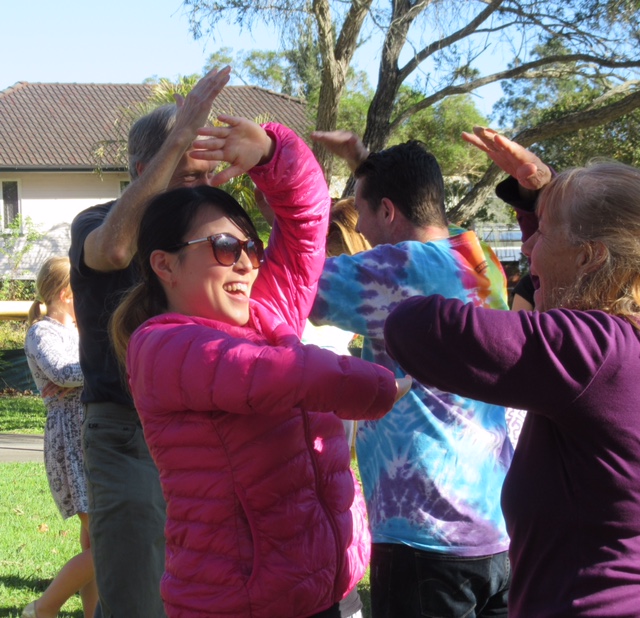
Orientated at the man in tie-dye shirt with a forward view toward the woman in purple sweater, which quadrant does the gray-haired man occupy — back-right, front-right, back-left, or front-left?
back-right

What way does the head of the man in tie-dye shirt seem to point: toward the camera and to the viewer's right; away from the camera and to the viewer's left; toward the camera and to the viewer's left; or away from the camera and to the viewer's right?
away from the camera and to the viewer's left

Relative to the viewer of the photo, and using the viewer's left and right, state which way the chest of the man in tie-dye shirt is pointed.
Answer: facing away from the viewer and to the left of the viewer

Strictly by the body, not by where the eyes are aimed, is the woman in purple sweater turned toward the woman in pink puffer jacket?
yes

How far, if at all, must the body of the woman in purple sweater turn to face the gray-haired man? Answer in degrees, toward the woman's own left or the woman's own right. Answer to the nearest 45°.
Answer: approximately 45° to the woman's own right

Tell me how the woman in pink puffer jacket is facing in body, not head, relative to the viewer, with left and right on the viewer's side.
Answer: facing the viewer and to the right of the viewer

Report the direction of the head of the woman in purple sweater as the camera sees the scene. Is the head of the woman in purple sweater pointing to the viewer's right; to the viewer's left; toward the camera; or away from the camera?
to the viewer's left

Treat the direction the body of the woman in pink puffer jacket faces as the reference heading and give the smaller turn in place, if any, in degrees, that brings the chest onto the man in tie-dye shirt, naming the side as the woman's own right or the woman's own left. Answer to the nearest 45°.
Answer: approximately 90° to the woman's own left

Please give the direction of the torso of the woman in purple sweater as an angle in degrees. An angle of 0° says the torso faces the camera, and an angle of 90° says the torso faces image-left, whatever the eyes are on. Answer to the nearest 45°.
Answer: approximately 90°

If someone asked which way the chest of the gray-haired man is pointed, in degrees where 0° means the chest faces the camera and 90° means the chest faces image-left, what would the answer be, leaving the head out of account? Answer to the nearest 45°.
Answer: approximately 270°

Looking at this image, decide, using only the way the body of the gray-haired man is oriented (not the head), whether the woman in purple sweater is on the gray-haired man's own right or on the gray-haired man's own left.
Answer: on the gray-haired man's own right

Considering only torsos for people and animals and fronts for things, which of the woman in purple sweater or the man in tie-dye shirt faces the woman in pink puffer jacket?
the woman in purple sweater
